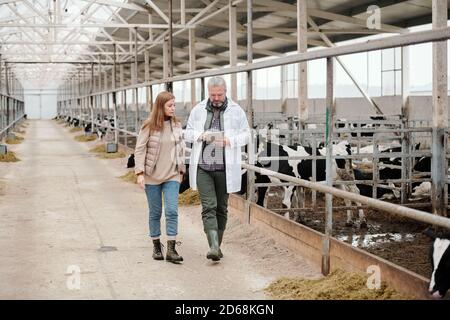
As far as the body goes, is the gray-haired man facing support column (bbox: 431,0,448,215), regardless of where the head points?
no

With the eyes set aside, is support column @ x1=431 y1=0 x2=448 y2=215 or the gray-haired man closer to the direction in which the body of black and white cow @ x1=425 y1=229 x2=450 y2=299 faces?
the gray-haired man

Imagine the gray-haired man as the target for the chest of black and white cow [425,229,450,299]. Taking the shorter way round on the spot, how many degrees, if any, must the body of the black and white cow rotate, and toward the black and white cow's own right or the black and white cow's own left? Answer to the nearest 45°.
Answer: approximately 90° to the black and white cow's own right

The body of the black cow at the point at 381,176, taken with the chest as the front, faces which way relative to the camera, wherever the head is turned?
to the viewer's left

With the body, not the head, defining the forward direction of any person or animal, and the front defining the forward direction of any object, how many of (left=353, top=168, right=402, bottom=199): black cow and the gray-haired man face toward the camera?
1

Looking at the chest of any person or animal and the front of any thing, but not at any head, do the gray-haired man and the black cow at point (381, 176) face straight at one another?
no

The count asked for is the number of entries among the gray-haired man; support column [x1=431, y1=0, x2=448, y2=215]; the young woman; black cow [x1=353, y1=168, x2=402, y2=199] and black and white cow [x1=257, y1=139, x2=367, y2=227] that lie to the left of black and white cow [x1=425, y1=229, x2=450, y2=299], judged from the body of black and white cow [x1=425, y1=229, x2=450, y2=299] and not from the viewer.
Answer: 0

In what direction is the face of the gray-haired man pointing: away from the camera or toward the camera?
toward the camera

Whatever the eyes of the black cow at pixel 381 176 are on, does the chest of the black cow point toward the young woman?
no

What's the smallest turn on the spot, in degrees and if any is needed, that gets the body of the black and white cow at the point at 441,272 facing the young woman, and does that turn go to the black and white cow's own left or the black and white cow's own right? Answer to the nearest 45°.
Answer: approximately 90° to the black and white cow's own right

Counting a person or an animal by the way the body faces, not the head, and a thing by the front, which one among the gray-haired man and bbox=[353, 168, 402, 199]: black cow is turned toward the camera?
the gray-haired man

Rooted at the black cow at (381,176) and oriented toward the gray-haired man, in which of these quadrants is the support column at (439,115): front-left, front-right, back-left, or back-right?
front-left

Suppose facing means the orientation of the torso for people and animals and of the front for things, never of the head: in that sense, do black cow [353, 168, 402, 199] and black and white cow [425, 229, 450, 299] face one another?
no

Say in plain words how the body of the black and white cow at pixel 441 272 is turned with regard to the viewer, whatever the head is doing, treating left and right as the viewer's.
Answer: facing the viewer and to the left of the viewer

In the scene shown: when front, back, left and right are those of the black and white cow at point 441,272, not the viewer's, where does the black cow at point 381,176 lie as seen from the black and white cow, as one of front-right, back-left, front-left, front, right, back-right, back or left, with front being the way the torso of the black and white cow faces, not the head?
back-right

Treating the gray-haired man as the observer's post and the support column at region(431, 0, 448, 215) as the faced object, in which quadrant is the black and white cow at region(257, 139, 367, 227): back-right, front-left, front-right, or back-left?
front-left

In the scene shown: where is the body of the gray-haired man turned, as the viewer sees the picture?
toward the camera

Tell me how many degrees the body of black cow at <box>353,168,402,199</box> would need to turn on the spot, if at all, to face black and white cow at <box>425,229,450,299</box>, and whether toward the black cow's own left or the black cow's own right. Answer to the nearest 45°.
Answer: approximately 90° to the black cow's own left
